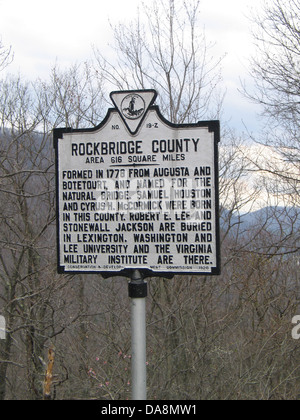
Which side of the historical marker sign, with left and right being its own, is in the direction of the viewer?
front
